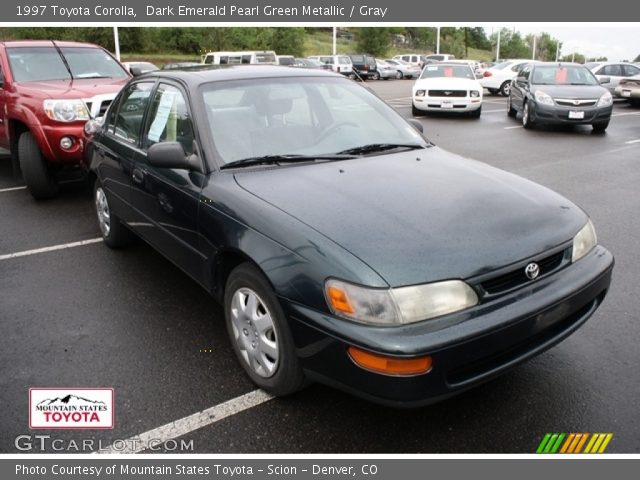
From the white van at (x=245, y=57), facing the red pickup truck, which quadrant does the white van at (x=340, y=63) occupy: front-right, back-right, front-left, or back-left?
back-left

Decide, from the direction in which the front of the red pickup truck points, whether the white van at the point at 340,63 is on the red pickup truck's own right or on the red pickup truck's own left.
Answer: on the red pickup truck's own left

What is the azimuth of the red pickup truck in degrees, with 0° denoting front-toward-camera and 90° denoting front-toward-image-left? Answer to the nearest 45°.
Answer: approximately 315°

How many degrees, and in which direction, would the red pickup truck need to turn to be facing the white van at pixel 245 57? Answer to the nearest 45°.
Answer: approximately 135° to its left
